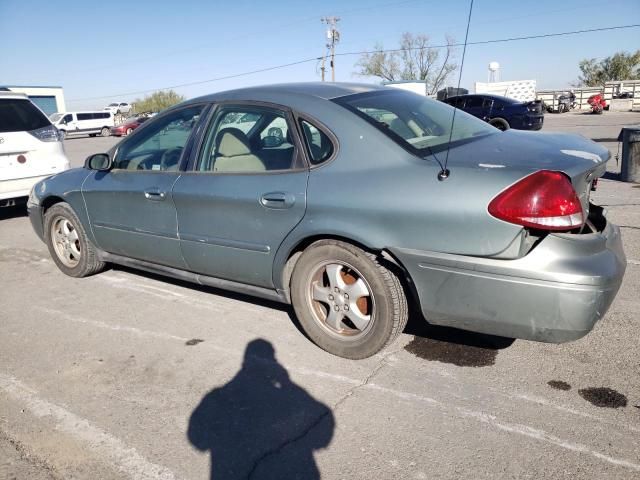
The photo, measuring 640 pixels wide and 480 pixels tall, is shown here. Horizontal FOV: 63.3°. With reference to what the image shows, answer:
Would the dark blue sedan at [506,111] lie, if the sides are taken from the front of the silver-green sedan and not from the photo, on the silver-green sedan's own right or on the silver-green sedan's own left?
on the silver-green sedan's own right

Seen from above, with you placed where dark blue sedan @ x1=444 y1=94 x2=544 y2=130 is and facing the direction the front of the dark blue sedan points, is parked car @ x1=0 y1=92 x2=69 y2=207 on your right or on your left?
on your left

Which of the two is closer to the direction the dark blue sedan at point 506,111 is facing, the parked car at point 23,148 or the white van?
the white van

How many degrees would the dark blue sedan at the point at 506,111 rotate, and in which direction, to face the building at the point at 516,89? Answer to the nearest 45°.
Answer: approximately 45° to its right

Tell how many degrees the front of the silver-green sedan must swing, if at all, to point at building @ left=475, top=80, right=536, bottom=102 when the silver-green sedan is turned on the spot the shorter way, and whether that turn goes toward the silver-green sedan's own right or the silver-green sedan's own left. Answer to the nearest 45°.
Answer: approximately 45° to the silver-green sedan's own right

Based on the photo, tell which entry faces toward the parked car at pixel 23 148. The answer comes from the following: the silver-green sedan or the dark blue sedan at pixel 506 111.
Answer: the silver-green sedan

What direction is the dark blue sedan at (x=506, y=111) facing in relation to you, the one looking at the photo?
facing away from the viewer and to the left of the viewer

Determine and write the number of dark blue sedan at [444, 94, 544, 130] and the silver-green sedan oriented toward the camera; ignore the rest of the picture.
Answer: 0

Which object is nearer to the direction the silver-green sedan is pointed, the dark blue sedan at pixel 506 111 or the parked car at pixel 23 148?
the parked car

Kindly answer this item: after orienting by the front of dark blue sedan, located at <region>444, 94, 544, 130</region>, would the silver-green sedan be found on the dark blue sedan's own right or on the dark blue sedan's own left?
on the dark blue sedan's own left

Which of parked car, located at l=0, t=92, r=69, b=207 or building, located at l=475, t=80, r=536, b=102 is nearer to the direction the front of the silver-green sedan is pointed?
the parked car

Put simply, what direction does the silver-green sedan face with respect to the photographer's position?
facing away from the viewer and to the left of the viewer

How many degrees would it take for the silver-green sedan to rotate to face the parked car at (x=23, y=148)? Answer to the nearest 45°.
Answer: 0° — it already faces it
